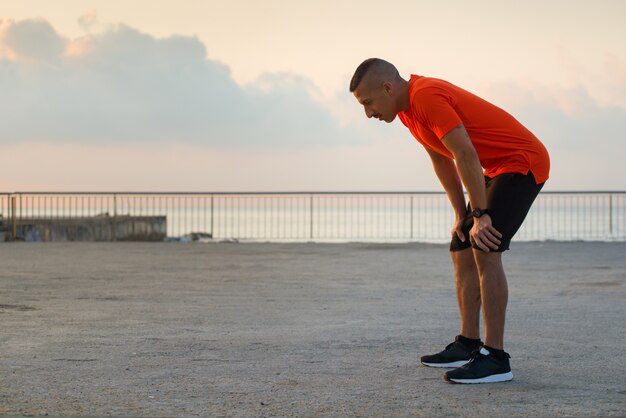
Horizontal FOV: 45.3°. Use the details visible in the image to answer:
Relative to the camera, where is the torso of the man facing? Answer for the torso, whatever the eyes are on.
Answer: to the viewer's left

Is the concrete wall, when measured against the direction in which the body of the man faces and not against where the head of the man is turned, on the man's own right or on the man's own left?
on the man's own right

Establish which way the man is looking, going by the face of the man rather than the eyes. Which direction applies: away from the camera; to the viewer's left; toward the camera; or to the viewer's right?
to the viewer's left
